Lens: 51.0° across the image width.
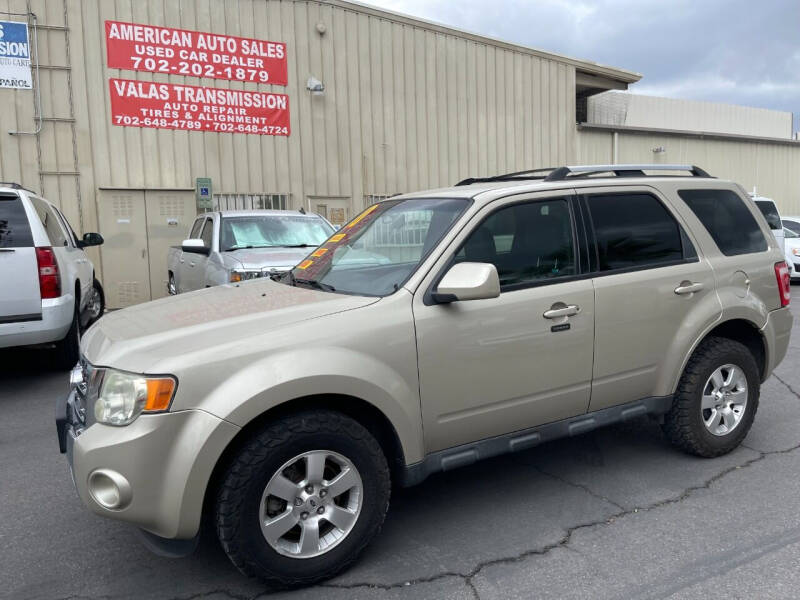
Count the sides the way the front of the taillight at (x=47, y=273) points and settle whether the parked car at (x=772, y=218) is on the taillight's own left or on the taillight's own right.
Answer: on the taillight's own left

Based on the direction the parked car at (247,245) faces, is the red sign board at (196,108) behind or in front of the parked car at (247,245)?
behind

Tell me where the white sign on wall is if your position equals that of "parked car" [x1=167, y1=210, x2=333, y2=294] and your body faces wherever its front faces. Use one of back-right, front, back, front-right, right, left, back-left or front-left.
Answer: back

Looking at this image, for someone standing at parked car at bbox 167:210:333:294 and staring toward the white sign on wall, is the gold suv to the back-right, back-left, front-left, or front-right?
back-left

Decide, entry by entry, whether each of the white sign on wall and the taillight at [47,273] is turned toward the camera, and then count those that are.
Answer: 2

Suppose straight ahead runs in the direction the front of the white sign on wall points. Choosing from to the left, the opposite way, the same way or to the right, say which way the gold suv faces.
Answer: to the right

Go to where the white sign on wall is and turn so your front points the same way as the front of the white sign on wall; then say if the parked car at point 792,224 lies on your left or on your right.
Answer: on your left
